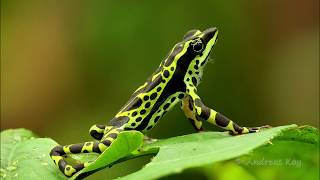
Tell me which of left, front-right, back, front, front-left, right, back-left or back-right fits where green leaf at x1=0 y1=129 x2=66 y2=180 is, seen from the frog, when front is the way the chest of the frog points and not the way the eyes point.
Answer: back-right

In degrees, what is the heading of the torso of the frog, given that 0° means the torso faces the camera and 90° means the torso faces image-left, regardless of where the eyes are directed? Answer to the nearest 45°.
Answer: approximately 270°

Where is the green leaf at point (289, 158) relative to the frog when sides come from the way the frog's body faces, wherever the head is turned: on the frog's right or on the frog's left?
on the frog's right
